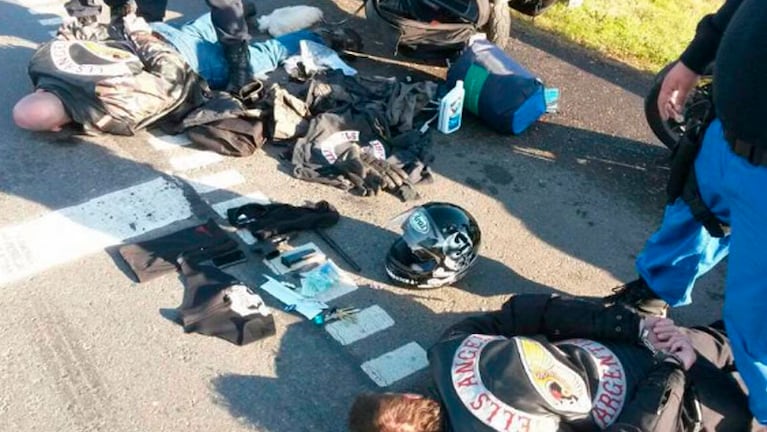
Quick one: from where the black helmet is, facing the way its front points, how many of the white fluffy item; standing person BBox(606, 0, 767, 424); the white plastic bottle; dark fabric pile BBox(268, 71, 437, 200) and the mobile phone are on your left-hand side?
1

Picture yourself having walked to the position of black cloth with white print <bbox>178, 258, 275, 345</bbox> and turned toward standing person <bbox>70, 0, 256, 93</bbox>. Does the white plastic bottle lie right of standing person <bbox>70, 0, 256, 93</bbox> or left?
right

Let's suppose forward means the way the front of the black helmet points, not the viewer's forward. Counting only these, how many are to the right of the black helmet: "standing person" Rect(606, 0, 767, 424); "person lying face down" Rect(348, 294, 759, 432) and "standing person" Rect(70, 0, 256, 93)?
1

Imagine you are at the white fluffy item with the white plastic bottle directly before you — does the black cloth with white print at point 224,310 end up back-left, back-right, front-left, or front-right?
front-right

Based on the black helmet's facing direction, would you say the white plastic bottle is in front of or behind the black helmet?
behind

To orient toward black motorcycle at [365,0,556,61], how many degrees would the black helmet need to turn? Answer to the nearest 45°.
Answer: approximately 135° to its right

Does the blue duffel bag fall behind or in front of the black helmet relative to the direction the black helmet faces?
behind

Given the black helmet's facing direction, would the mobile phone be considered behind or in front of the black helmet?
in front

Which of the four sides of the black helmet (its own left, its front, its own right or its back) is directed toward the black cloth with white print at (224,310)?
front

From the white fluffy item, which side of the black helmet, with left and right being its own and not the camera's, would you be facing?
right

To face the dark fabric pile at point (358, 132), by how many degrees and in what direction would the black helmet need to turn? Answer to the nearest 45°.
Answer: approximately 90° to its right

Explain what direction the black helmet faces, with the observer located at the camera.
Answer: facing the viewer and to the left of the viewer

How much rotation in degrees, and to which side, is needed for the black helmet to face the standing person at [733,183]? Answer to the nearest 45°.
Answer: approximately 90° to its left

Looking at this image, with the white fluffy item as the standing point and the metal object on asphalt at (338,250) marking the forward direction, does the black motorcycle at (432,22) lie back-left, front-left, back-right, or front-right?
front-left

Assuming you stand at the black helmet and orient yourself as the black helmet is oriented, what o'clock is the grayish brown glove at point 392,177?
The grayish brown glove is roughly at 4 o'clock from the black helmet.

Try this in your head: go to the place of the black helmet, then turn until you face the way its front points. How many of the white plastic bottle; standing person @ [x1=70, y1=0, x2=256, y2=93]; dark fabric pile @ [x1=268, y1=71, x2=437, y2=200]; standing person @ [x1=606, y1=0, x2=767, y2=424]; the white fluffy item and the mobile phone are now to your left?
1

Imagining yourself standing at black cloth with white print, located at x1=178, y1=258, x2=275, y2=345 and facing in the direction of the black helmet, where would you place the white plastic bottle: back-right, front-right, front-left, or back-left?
front-left

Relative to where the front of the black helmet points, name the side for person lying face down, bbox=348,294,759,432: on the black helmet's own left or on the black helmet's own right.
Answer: on the black helmet's own left
